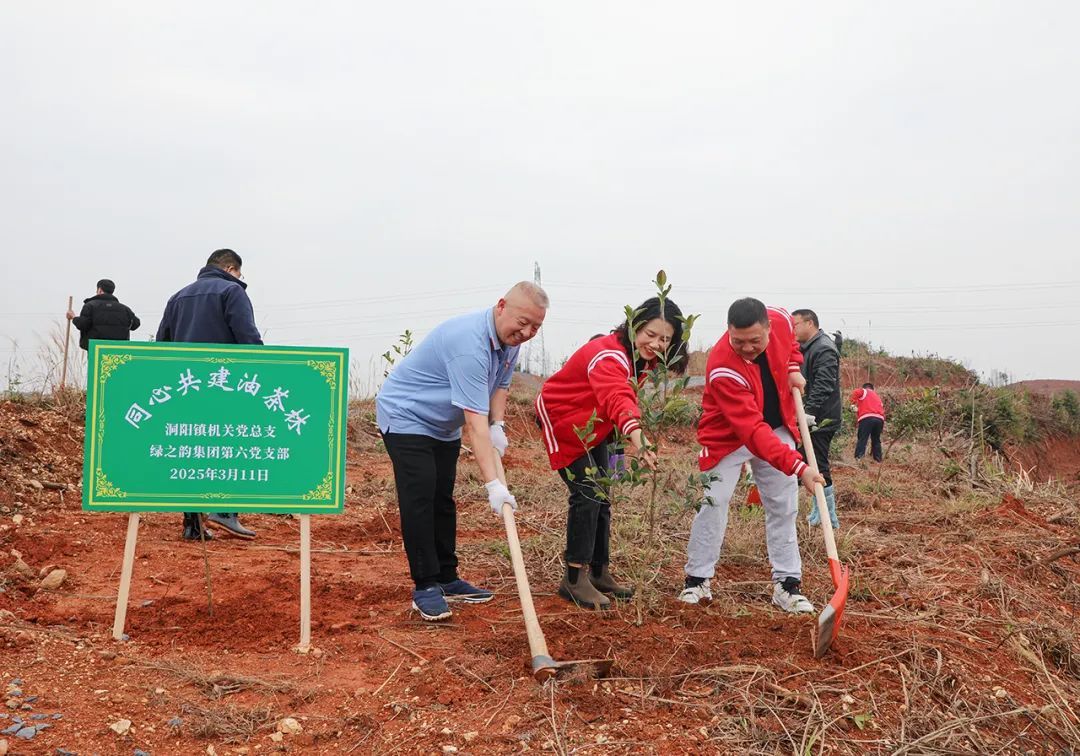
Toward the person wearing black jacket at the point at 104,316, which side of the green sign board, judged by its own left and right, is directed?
back

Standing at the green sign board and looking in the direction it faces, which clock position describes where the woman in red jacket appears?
The woman in red jacket is roughly at 9 o'clock from the green sign board.

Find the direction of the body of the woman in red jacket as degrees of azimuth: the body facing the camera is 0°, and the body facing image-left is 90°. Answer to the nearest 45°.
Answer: approximately 315°

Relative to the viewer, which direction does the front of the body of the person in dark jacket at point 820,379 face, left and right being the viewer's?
facing to the left of the viewer

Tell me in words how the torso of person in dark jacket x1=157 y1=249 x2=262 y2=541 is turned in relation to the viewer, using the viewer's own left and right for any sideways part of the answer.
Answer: facing away from the viewer and to the right of the viewer

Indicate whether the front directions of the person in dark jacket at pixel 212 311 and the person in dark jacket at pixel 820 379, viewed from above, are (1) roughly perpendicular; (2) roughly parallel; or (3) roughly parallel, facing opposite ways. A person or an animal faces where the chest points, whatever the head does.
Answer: roughly perpendicular

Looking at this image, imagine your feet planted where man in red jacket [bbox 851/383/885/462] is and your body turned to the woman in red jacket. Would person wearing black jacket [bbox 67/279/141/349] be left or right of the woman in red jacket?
right
